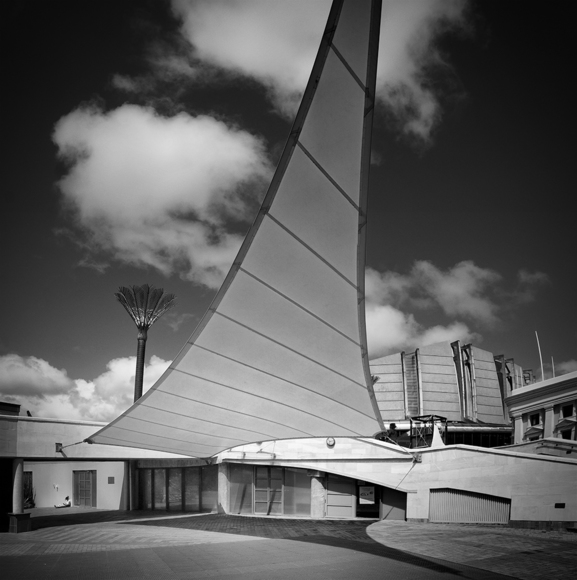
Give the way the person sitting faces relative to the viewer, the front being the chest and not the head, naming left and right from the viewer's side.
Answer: facing to the left of the viewer

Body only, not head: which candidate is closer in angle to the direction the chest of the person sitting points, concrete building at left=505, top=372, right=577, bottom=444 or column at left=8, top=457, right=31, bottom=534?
the column

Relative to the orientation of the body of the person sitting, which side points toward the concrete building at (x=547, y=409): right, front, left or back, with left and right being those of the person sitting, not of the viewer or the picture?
back
